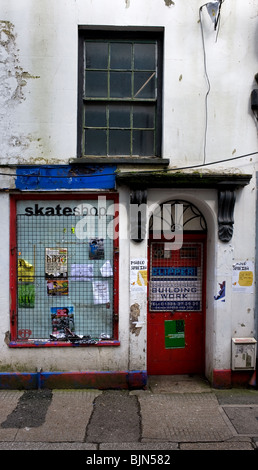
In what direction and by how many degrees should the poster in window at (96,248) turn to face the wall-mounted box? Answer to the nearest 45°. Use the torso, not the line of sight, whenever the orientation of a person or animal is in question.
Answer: approximately 90° to its left

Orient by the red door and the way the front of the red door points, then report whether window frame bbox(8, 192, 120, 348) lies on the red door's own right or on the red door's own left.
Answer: on the red door's own right

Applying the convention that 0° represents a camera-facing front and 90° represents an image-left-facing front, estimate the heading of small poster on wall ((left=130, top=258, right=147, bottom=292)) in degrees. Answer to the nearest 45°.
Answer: approximately 0°

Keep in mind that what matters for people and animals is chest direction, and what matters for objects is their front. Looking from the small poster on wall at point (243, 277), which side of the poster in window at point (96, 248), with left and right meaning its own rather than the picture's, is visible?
left

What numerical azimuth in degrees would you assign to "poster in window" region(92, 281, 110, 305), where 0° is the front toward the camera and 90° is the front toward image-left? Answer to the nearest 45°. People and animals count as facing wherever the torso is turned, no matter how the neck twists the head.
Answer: approximately 0°
